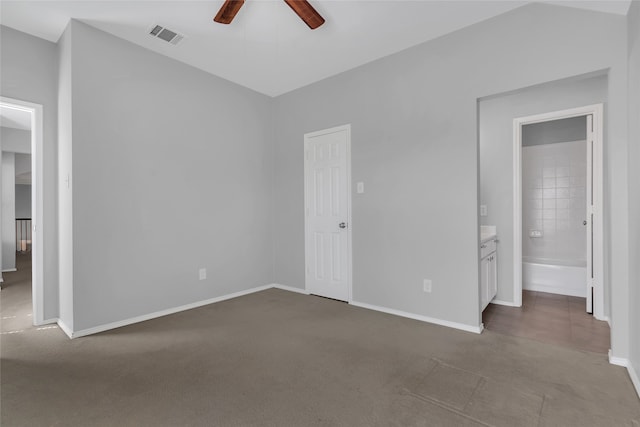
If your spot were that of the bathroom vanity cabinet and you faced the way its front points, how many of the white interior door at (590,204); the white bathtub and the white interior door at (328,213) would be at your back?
1

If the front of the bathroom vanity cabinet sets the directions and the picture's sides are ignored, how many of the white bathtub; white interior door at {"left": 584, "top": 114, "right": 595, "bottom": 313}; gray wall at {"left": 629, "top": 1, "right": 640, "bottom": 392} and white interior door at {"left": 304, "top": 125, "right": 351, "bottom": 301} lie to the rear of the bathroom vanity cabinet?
1

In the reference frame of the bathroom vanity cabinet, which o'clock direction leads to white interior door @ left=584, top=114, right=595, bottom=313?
The white interior door is roughly at 11 o'clock from the bathroom vanity cabinet.

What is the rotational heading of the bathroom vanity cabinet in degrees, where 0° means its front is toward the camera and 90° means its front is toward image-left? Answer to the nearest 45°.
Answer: approximately 270°

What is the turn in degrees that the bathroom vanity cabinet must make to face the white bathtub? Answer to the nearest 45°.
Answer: approximately 45° to its left

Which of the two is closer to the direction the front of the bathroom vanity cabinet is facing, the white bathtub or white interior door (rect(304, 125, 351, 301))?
the white bathtub

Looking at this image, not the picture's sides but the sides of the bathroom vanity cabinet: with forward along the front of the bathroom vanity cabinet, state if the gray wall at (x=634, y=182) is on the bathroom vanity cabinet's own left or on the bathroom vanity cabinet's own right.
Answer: on the bathroom vanity cabinet's own right

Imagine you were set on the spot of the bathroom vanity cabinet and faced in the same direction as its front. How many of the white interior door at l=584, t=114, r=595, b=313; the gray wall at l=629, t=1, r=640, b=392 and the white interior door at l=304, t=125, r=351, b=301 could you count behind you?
1

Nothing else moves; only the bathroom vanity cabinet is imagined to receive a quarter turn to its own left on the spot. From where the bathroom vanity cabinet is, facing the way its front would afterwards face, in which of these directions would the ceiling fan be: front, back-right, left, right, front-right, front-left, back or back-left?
back-left

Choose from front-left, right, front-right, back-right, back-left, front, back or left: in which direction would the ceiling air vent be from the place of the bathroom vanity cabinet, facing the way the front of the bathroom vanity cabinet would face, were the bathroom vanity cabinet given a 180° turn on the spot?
front-left
